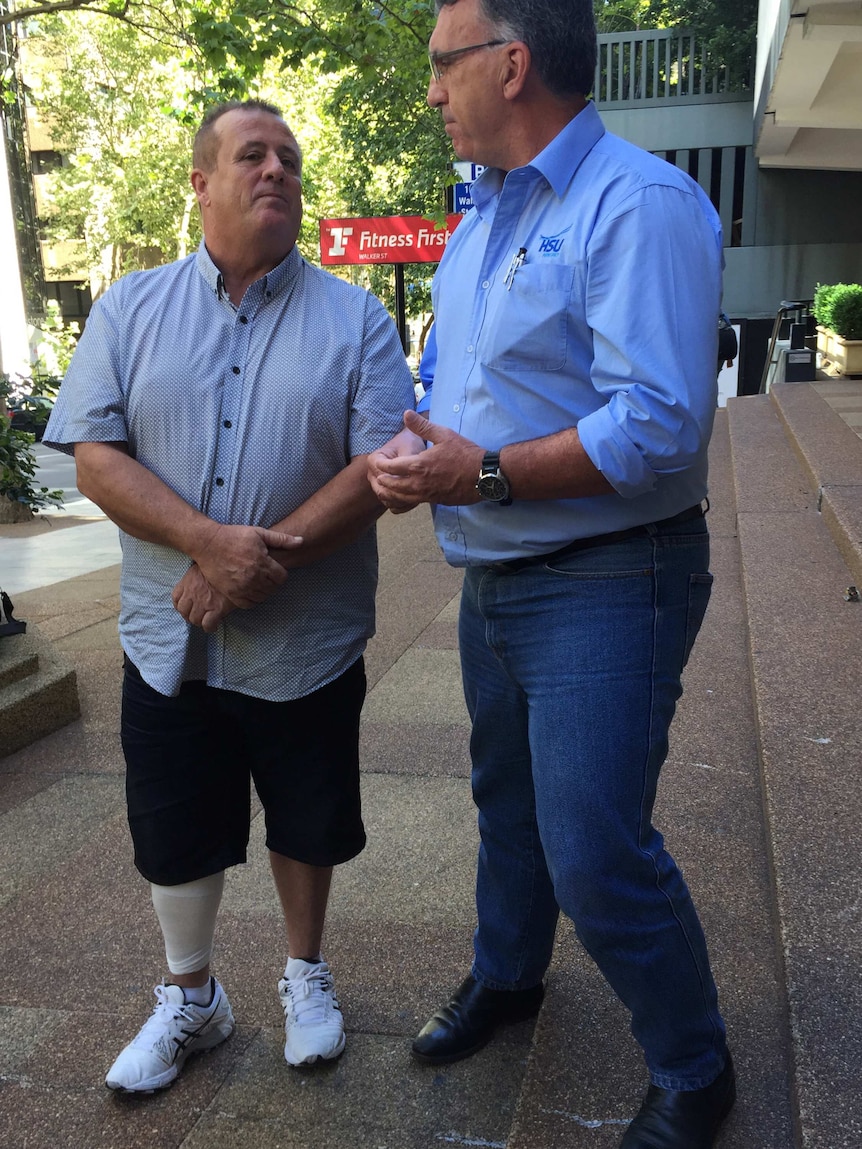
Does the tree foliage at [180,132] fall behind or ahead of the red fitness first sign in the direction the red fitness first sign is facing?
behind

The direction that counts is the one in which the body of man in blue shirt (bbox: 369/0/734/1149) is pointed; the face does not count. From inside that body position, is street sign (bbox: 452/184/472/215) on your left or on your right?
on your right

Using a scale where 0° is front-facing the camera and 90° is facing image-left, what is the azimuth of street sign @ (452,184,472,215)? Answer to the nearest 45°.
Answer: approximately 0°

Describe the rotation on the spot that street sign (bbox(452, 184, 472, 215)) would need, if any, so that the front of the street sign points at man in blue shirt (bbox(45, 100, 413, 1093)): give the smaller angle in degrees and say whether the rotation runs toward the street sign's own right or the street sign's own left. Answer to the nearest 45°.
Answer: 0° — it already faces them

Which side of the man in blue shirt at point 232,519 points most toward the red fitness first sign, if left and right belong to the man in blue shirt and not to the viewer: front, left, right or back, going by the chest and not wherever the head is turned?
back

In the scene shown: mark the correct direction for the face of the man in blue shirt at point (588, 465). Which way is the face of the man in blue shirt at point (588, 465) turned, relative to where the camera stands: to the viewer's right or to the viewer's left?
to the viewer's left

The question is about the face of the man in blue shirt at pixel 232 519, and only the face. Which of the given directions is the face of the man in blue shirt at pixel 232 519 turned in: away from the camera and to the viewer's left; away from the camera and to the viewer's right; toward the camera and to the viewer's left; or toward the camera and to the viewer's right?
toward the camera and to the viewer's right
